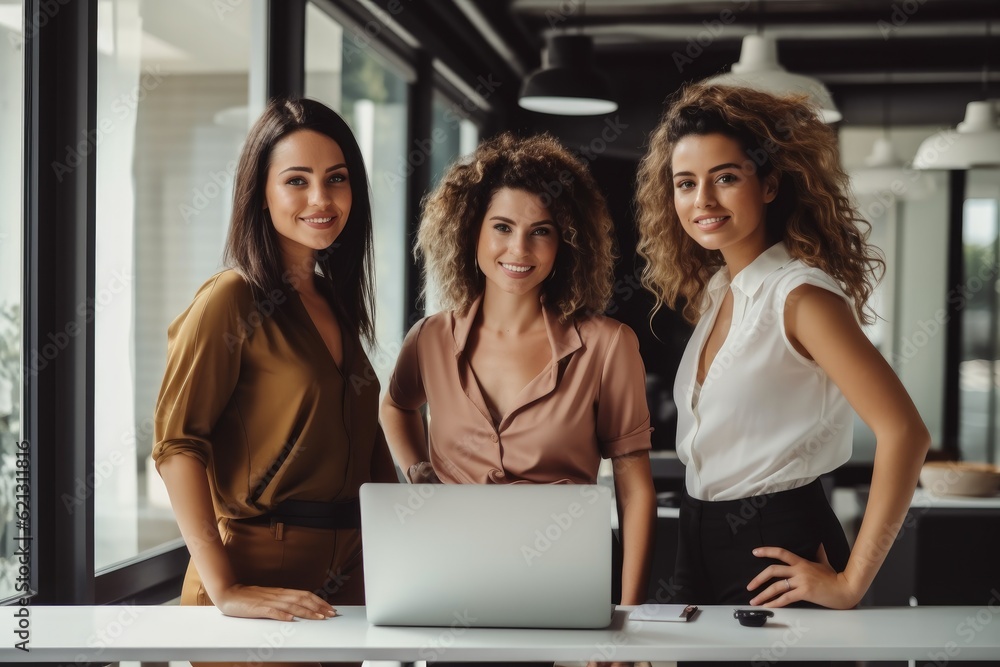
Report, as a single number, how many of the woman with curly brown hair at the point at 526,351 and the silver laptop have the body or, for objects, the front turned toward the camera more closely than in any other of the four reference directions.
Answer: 1

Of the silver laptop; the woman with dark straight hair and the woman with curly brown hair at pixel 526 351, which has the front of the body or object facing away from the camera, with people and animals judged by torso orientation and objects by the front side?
the silver laptop

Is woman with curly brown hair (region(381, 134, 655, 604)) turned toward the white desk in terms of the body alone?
yes

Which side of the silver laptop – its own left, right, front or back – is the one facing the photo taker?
back

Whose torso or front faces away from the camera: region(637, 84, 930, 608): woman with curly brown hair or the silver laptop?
the silver laptop

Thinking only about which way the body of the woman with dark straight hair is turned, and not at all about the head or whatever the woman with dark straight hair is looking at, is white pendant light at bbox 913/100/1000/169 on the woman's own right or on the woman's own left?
on the woman's own left

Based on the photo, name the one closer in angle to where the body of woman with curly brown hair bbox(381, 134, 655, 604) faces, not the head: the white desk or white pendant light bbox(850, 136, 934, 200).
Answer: the white desk

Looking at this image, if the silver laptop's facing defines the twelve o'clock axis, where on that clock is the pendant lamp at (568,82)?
The pendant lamp is roughly at 12 o'clock from the silver laptop.

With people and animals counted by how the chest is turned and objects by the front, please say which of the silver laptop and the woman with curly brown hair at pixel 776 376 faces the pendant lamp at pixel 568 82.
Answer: the silver laptop

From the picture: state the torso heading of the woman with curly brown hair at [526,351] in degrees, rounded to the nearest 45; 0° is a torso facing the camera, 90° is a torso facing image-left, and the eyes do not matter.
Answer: approximately 0°

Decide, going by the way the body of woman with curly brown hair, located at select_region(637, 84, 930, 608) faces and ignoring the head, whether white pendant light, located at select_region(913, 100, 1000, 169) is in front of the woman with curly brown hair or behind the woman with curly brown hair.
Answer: behind
